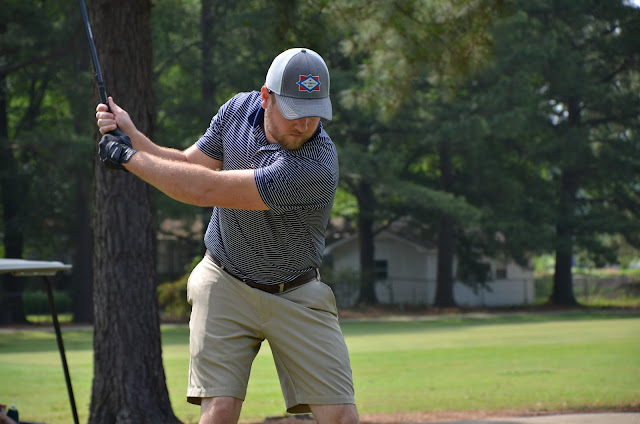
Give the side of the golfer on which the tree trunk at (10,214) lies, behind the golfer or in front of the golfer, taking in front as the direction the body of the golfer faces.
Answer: behind

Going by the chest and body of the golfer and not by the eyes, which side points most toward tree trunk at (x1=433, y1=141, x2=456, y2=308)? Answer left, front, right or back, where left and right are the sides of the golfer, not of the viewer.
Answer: back

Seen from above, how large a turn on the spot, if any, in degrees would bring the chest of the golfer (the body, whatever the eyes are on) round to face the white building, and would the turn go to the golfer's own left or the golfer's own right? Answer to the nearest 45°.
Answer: approximately 180°

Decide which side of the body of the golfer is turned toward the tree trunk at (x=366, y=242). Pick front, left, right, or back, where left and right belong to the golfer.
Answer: back

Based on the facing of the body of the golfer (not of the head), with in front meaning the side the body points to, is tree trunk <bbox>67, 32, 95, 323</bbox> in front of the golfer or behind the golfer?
behind

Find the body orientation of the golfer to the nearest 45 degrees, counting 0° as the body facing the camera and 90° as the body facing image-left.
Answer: approximately 0°

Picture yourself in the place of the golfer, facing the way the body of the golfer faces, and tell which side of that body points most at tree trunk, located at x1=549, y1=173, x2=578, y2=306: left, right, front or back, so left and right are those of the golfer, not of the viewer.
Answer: back
